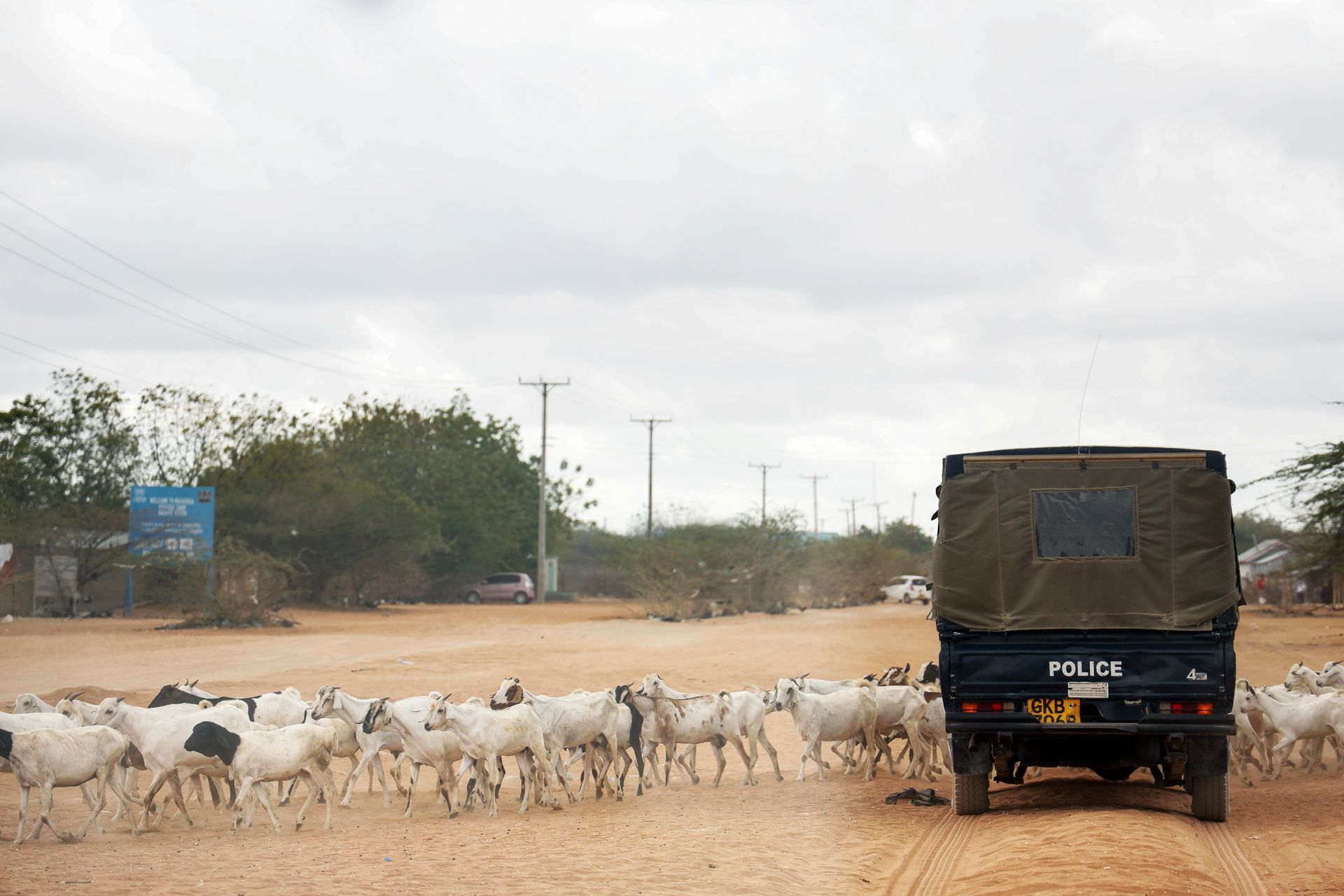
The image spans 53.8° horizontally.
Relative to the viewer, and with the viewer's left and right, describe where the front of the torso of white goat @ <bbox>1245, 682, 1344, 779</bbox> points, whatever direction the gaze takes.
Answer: facing to the left of the viewer

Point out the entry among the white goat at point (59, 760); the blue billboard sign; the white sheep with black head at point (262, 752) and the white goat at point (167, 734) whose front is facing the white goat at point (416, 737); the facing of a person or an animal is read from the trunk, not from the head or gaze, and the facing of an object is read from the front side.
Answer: the blue billboard sign

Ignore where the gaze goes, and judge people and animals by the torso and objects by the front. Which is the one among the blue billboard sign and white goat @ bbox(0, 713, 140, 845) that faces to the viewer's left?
the white goat

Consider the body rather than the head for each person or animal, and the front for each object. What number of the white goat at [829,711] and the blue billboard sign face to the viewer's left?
1

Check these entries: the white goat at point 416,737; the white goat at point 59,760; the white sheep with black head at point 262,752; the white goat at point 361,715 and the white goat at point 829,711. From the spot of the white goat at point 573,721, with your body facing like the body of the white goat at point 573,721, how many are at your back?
1

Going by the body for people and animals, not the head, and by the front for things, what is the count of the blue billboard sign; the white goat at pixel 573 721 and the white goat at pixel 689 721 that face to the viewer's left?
2

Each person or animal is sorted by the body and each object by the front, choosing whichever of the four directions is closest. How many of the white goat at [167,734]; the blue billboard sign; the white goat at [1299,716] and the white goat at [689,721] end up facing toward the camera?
1

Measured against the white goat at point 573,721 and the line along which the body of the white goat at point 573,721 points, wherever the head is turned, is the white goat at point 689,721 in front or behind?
behind

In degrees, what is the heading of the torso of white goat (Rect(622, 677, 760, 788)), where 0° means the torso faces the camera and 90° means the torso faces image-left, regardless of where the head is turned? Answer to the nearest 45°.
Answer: approximately 90°

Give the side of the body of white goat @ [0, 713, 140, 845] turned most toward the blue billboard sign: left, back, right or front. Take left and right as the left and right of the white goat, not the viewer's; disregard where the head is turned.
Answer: right

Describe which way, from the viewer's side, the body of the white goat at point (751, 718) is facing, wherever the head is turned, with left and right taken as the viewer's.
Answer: facing to the left of the viewer

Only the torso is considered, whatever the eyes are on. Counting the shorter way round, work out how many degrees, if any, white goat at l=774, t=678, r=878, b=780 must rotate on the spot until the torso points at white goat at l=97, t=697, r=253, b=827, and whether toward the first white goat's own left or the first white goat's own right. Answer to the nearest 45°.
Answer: approximately 45° to the first white goat's own left

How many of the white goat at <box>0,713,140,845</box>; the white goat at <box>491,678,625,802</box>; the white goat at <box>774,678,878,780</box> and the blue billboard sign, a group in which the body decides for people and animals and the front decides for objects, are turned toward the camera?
1

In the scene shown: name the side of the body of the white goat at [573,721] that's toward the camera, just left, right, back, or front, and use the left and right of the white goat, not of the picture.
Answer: left

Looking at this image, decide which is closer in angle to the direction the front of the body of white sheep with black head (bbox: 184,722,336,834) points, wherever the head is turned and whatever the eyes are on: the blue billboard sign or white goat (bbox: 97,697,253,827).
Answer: the white goat

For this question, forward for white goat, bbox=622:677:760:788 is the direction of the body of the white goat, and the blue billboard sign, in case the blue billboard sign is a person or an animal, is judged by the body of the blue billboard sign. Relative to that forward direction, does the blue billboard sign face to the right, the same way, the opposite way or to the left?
to the left

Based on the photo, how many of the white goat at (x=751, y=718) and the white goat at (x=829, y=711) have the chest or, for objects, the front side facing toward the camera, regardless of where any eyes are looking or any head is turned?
0

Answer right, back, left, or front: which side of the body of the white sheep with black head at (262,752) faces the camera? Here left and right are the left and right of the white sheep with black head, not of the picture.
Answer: left

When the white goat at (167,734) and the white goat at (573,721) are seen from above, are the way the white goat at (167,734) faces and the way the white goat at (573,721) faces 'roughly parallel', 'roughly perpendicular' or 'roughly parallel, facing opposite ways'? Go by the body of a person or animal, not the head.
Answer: roughly parallel

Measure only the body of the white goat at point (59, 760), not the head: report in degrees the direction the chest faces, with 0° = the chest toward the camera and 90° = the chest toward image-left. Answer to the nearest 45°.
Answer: approximately 90°

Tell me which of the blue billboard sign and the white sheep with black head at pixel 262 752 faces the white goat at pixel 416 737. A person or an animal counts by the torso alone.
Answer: the blue billboard sign
